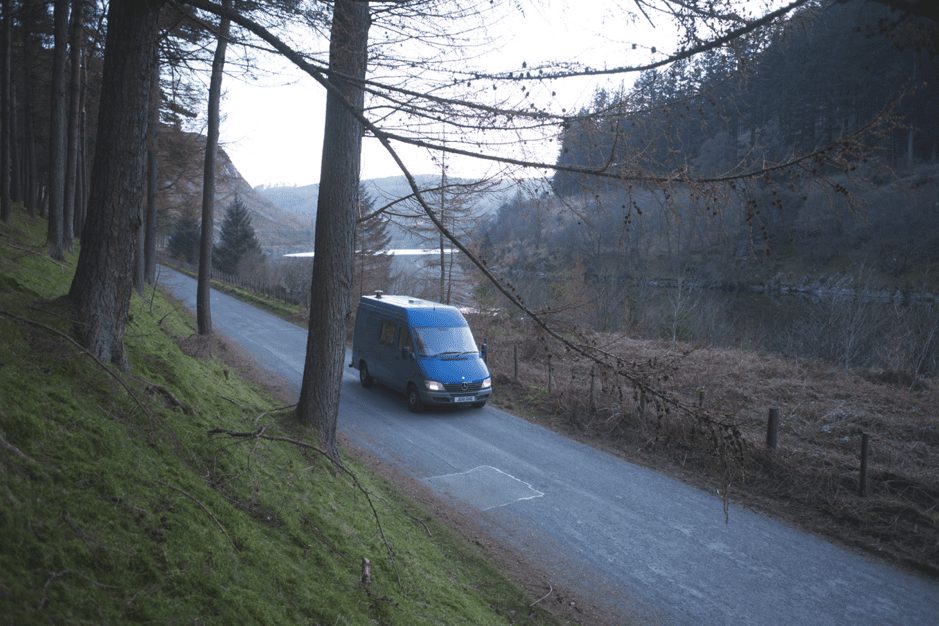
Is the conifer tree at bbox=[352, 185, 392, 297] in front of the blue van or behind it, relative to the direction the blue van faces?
behind

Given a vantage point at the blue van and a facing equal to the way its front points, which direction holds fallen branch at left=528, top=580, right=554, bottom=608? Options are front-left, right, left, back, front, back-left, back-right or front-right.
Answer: front-right

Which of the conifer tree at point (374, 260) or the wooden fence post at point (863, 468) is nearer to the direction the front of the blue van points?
the wooden fence post

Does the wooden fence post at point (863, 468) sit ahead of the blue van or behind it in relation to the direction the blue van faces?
ahead

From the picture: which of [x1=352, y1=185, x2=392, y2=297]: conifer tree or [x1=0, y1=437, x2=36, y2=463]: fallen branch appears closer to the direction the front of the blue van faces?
the fallen branch

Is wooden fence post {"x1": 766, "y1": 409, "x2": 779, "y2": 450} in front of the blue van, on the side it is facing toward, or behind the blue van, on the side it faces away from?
in front

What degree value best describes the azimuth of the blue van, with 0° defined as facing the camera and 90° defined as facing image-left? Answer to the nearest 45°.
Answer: approximately 315°

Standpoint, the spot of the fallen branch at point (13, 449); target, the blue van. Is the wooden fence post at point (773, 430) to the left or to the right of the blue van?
right

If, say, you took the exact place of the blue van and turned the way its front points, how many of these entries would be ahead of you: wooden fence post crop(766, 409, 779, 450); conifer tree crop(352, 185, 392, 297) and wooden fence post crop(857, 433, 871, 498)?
2
